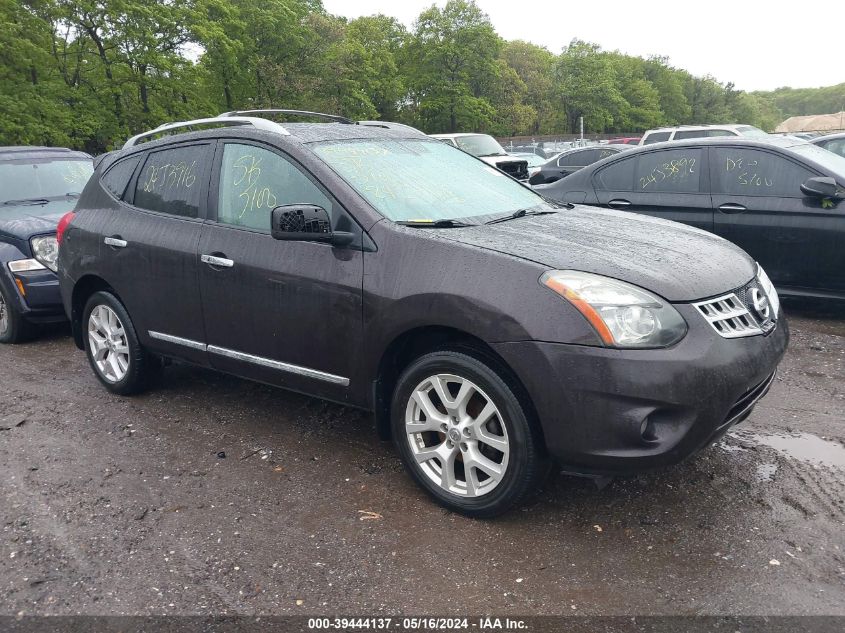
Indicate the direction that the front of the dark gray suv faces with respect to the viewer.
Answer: facing the viewer and to the right of the viewer
